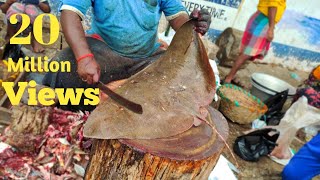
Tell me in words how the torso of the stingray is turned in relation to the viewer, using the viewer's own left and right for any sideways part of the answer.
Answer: facing away from the viewer and to the left of the viewer

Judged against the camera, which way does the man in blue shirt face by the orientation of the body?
toward the camera

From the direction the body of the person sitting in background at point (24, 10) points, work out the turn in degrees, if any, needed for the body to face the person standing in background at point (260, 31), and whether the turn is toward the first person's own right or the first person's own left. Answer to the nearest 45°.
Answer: approximately 90° to the first person's own left

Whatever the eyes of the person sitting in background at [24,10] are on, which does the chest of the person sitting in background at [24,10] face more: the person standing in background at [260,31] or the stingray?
the stingray

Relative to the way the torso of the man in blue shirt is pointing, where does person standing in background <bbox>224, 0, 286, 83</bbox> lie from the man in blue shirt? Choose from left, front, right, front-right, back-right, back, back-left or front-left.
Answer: back-left

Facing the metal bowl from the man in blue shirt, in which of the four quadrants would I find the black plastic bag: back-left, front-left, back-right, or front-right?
front-right

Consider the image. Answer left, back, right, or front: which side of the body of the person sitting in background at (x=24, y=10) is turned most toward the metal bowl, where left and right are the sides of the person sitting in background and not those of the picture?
left

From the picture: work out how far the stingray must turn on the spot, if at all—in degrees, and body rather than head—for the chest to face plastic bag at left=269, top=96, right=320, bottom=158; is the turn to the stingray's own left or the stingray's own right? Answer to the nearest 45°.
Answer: approximately 90° to the stingray's own right

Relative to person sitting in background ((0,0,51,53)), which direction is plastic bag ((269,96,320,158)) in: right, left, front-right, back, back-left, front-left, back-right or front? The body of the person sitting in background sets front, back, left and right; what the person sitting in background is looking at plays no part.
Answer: front-left

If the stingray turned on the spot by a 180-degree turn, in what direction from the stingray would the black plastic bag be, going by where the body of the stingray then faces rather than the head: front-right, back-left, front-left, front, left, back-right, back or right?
left

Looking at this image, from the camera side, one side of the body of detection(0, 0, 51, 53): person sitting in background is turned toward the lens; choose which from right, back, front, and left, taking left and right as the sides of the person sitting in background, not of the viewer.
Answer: front
